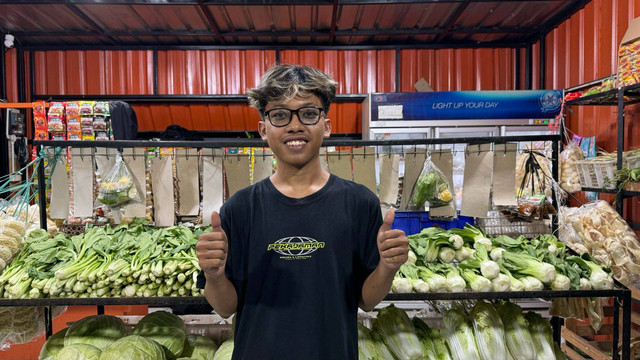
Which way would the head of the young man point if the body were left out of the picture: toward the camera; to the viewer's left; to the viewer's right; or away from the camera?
toward the camera

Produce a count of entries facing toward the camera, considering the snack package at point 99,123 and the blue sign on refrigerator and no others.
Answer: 2

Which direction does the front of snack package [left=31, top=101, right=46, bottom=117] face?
toward the camera

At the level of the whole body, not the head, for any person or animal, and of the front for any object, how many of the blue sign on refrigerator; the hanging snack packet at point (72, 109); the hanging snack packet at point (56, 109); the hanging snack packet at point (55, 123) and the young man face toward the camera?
5

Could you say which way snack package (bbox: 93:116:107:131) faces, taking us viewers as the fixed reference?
facing the viewer

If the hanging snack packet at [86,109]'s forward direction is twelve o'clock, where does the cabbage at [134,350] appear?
The cabbage is roughly at 12 o'clock from the hanging snack packet.

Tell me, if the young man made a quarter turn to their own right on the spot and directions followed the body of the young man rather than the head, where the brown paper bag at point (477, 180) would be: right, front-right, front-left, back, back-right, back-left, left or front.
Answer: back-right

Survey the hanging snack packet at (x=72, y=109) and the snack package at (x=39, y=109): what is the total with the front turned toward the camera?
2

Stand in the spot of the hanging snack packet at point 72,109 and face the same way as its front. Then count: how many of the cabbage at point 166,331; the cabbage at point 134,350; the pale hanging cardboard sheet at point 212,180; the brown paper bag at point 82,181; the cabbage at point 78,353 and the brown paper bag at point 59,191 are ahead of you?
6

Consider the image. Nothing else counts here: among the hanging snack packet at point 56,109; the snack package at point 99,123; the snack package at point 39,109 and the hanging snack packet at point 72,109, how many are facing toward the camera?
4

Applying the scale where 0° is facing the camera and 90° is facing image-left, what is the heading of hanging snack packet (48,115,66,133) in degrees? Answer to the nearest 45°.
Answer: approximately 0°

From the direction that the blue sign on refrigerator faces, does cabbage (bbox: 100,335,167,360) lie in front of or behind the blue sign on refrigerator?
in front

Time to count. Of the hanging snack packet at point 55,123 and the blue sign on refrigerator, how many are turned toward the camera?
2

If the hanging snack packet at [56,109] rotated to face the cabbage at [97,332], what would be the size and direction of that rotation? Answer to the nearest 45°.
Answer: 0° — it already faces it

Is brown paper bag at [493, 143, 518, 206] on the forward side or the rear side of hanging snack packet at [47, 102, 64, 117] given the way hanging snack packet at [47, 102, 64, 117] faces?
on the forward side

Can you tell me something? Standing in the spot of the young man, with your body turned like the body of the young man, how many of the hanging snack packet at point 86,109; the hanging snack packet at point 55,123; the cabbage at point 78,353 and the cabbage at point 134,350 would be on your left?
0
